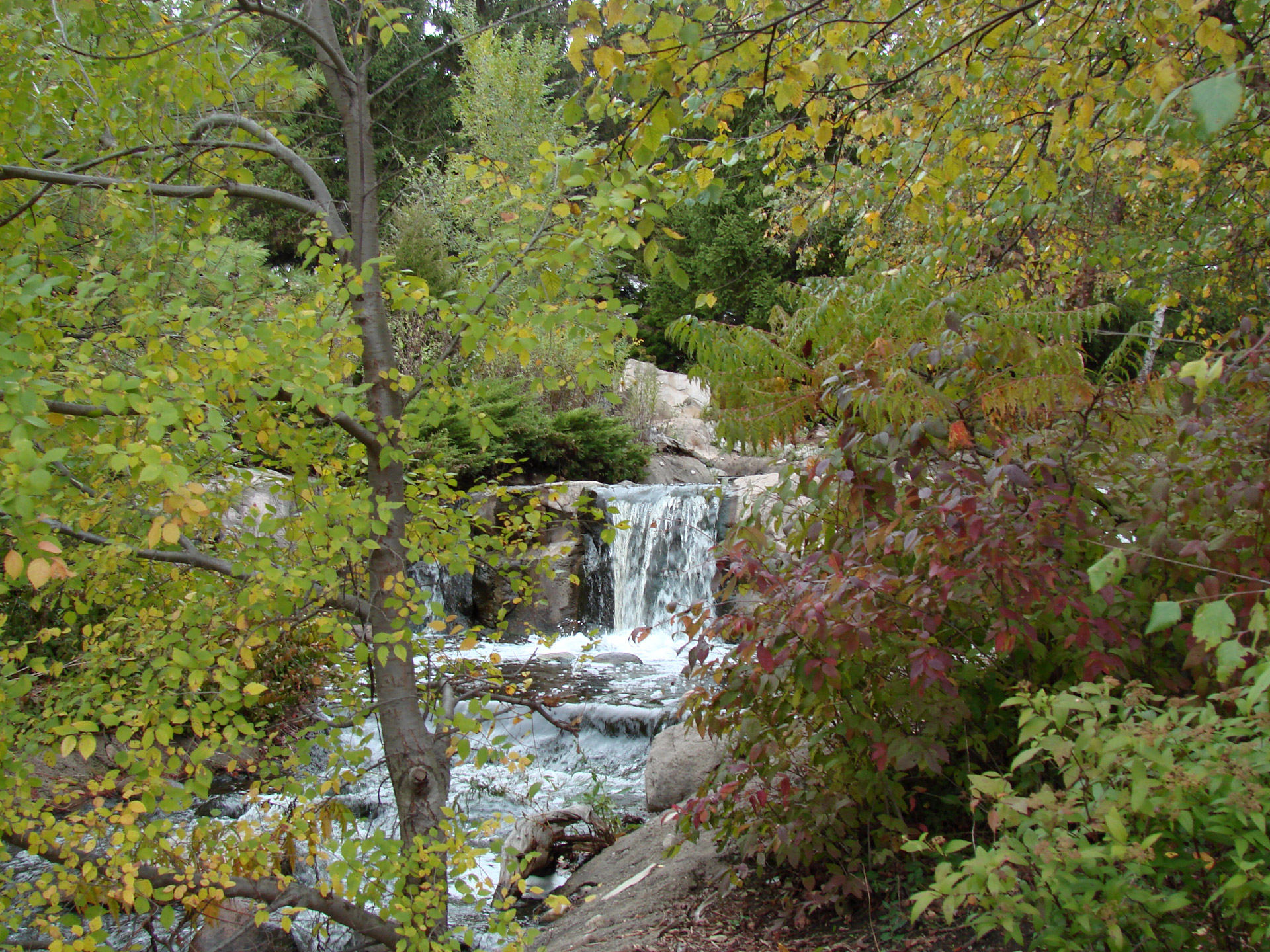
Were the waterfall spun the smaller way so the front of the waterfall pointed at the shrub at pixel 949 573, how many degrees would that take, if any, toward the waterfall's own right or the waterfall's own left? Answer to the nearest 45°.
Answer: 0° — it already faces it

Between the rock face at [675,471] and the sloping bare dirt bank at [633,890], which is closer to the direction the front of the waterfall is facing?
the sloping bare dirt bank

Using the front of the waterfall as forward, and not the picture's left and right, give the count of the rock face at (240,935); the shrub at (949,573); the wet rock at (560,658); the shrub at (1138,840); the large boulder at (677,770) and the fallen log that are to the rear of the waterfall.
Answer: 0

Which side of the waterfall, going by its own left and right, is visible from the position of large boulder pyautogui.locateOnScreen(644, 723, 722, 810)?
front

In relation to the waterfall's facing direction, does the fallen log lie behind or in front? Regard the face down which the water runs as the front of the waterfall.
in front

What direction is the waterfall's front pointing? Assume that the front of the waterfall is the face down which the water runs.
toward the camera

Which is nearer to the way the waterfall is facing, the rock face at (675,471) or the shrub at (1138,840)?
the shrub

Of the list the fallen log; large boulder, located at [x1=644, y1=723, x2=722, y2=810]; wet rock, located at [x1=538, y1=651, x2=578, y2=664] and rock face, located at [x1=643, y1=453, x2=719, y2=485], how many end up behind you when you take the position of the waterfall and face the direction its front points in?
1

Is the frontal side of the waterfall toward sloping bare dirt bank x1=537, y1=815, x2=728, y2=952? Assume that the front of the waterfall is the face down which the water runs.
yes

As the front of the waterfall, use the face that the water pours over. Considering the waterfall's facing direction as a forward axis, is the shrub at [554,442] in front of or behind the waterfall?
behind

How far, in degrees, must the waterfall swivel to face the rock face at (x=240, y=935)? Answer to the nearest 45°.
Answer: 0° — it already faces it
